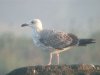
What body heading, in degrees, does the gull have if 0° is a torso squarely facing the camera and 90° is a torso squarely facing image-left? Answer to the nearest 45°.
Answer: approximately 90°
